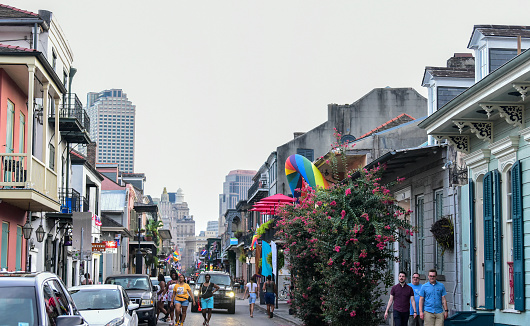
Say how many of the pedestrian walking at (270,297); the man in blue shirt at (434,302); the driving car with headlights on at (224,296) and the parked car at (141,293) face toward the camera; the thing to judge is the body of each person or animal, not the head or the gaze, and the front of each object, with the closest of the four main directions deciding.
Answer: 3

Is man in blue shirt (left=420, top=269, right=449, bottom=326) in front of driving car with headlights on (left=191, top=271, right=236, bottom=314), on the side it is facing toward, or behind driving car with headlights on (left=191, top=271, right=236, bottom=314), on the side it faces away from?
in front

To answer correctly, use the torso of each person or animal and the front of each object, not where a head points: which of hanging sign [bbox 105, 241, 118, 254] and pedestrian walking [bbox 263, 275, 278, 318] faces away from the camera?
the pedestrian walking

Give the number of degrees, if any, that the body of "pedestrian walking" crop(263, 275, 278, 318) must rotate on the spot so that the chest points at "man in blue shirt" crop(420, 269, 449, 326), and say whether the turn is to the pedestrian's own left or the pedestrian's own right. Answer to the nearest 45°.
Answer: approximately 180°

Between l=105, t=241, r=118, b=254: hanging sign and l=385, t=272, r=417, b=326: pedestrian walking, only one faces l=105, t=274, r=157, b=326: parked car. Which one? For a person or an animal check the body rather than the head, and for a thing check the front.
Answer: the hanging sign

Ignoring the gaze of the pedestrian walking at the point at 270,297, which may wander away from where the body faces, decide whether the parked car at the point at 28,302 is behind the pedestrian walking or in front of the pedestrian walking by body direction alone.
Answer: behind
